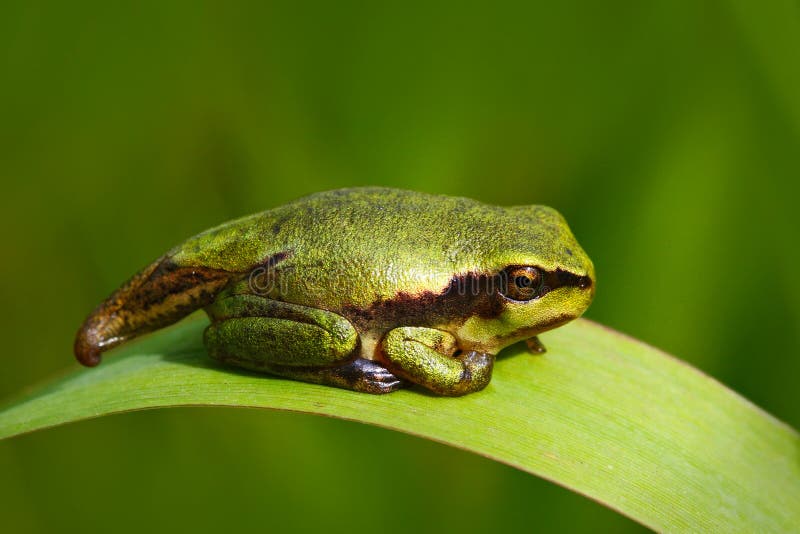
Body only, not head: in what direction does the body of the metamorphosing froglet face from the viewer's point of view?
to the viewer's right
